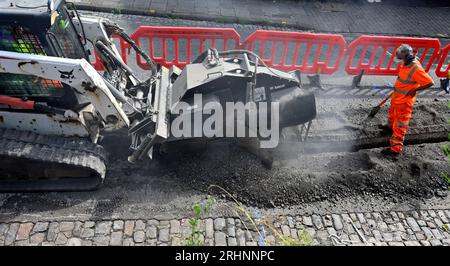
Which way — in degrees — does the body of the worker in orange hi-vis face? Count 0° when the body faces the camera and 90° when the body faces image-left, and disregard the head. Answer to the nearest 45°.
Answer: approximately 90°

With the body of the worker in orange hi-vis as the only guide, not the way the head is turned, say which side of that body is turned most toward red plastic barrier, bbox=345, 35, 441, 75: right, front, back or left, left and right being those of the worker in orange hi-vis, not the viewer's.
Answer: right

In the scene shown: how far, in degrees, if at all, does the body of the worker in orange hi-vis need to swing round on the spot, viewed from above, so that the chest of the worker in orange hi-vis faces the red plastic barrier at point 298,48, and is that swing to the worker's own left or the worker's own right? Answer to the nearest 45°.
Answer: approximately 45° to the worker's own right

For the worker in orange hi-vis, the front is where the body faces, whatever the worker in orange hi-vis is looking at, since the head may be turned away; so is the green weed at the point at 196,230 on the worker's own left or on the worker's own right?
on the worker's own left
